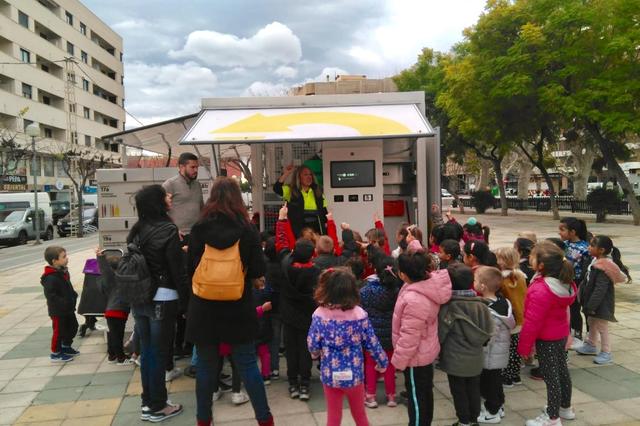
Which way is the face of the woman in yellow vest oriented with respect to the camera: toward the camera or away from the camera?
toward the camera

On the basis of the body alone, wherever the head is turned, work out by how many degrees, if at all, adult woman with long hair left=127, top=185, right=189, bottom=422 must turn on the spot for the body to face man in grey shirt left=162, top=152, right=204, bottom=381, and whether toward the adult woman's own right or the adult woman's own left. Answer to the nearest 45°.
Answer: approximately 45° to the adult woman's own left

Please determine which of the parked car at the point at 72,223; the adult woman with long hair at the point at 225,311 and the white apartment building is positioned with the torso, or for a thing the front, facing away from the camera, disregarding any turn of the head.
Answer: the adult woman with long hair

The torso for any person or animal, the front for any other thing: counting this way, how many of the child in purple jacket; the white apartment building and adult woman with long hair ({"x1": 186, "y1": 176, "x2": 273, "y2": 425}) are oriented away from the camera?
2

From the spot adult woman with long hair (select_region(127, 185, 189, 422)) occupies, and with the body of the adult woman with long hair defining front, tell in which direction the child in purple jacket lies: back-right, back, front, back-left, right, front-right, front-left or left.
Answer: right

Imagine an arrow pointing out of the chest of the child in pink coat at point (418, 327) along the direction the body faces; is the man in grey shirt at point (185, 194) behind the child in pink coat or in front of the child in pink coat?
in front

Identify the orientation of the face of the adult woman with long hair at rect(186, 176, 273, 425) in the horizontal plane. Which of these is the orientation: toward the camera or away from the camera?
away from the camera

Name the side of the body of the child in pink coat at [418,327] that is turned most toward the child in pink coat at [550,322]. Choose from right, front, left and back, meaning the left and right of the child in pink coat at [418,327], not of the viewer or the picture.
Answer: right

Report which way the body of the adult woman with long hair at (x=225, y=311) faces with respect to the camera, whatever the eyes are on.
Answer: away from the camera

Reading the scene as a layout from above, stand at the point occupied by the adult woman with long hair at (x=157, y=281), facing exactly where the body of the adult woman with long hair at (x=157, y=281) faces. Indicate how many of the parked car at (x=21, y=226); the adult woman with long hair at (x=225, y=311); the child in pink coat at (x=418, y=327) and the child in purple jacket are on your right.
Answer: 3

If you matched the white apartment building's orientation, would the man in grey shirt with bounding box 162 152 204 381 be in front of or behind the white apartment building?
in front

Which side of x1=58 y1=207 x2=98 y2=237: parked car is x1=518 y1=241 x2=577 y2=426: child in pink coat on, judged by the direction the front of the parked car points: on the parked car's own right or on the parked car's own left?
on the parked car's own left

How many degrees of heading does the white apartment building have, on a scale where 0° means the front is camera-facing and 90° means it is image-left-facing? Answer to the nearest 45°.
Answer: approximately 315°

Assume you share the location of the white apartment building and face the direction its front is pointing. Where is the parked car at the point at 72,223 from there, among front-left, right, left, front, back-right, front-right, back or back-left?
front-right

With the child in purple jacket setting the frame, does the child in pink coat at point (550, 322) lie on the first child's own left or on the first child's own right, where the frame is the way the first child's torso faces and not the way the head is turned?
on the first child's own right

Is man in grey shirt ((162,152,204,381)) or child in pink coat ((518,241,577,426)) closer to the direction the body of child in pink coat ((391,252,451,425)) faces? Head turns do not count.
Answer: the man in grey shirt

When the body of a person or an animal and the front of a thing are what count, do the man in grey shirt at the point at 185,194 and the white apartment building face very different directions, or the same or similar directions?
same or similar directions

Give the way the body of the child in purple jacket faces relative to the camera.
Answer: away from the camera

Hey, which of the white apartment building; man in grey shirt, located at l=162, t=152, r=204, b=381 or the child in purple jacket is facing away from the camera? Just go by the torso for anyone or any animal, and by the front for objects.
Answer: the child in purple jacket
